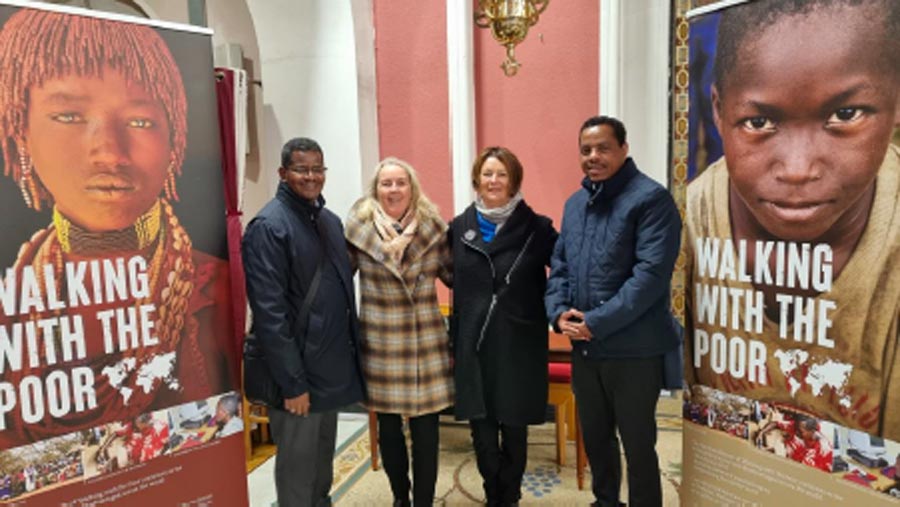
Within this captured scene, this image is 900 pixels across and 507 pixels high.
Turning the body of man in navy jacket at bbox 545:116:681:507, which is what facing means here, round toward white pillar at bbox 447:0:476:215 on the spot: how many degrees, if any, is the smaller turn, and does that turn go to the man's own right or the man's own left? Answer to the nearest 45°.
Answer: approximately 90° to the man's own right

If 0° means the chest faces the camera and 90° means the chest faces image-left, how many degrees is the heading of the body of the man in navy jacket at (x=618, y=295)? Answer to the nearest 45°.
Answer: approximately 45°

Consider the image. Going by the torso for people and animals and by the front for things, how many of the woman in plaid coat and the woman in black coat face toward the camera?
2

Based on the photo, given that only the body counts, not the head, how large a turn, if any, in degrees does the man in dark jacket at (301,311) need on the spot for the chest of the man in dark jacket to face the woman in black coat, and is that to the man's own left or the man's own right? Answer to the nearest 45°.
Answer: approximately 45° to the man's own left

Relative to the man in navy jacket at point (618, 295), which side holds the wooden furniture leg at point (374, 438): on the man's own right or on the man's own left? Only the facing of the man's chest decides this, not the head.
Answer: on the man's own right

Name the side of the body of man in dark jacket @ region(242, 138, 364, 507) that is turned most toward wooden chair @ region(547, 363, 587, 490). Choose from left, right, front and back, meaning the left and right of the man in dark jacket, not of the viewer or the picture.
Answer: left

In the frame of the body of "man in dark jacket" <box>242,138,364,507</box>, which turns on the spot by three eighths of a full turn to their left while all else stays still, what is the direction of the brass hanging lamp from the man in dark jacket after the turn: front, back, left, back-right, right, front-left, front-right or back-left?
front-right

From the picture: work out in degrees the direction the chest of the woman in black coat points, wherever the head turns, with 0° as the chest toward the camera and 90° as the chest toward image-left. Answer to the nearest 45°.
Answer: approximately 0°
